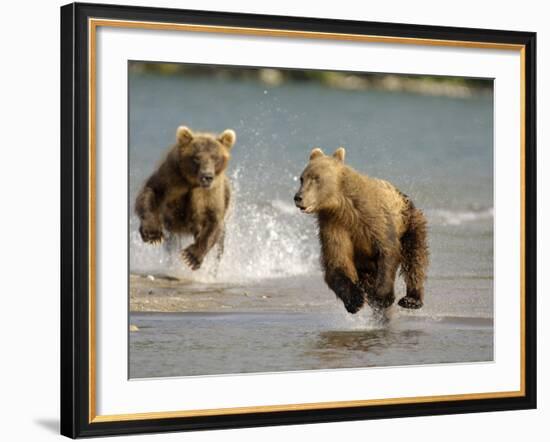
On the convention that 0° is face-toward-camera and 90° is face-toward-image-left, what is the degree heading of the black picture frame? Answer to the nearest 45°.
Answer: approximately 315°
